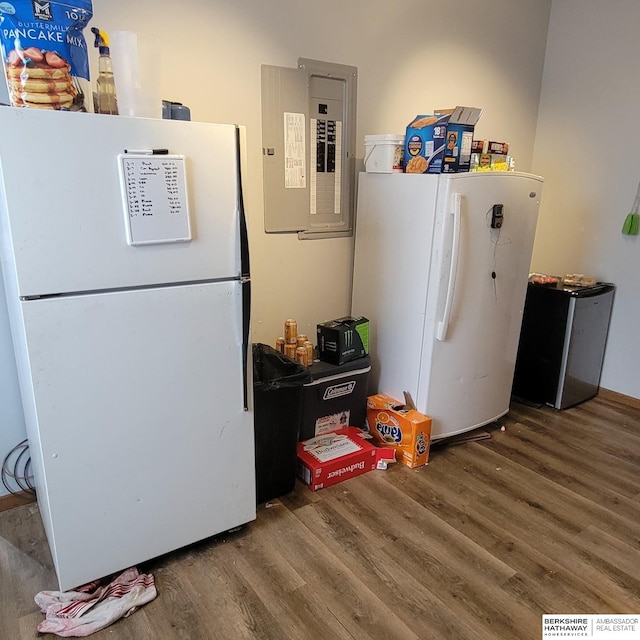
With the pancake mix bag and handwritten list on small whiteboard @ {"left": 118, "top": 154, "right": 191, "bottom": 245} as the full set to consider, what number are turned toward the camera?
2

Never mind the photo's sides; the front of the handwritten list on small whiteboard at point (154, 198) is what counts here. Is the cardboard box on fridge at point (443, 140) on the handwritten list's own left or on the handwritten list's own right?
on the handwritten list's own left

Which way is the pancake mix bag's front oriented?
toward the camera

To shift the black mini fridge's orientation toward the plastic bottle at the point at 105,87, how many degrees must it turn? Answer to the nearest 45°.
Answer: approximately 90° to its right

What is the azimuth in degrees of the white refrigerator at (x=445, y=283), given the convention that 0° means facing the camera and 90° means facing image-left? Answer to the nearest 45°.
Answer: approximately 315°

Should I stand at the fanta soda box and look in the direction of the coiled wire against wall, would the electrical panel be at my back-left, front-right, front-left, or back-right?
front-right

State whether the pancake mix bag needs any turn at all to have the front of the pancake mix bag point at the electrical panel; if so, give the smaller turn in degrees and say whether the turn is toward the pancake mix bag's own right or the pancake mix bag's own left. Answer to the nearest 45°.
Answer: approximately 135° to the pancake mix bag's own left

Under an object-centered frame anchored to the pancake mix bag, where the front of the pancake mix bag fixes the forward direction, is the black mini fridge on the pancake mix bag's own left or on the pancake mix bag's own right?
on the pancake mix bag's own left

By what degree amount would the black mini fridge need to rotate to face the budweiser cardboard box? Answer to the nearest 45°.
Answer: approximately 90° to its right
